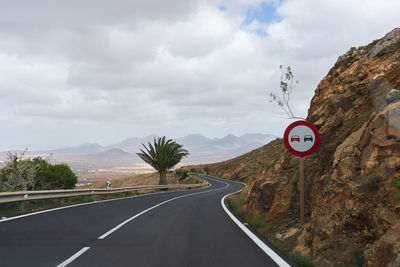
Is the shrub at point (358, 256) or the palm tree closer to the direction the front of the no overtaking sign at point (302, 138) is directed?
the shrub

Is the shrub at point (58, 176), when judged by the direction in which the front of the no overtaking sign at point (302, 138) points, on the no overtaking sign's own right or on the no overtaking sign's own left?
on the no overtaking sign's own right

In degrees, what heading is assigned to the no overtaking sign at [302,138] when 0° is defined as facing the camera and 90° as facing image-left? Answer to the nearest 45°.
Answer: approximately 0°

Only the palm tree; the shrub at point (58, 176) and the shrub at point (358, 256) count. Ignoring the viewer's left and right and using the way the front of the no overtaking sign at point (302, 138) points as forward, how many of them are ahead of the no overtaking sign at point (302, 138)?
1

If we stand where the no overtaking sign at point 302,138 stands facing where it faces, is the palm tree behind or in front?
behind

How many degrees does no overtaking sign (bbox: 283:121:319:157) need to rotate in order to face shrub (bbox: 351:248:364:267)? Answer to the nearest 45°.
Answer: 0° — it already faces it
